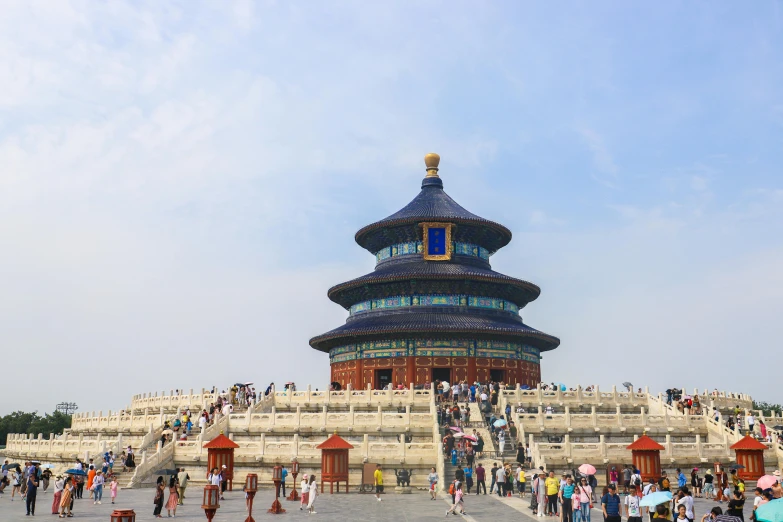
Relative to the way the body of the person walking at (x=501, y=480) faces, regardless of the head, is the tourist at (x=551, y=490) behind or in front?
behind

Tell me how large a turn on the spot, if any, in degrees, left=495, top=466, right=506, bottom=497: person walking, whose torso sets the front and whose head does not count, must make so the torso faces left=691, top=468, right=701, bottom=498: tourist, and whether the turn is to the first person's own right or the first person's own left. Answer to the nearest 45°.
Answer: approximately 90° to the first person's own right

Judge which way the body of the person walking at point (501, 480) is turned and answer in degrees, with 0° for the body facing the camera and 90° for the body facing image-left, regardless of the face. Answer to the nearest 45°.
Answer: approximately 180°
